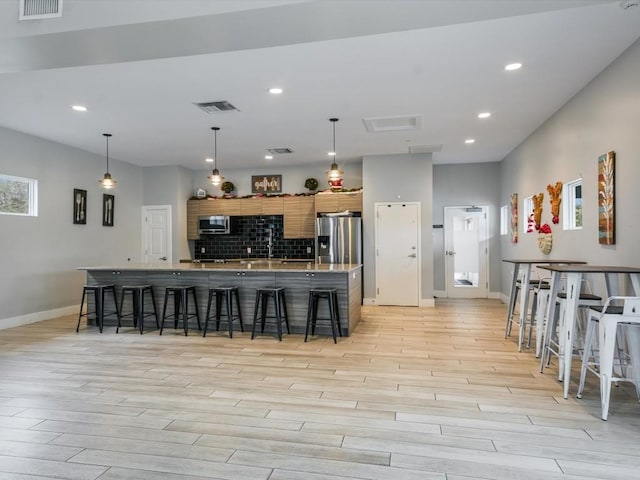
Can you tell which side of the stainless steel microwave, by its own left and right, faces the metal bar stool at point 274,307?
front

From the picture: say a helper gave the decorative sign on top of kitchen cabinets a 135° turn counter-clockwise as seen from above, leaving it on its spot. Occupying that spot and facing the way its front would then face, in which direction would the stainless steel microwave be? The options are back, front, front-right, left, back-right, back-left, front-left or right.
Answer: back-left

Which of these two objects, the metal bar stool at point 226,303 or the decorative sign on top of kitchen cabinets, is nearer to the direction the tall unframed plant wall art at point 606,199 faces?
the metal bar stool

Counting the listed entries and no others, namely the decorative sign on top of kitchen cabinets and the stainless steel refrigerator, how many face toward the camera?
2

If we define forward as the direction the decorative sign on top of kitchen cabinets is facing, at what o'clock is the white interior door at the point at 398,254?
The white interior door is roughly at 10 o'clock from the decorative sign on top of kitchen cabinets.

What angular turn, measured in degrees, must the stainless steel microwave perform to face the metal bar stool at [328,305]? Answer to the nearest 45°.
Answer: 0° — it already faces it

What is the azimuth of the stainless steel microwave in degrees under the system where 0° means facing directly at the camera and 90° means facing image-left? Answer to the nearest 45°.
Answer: approximately 0°

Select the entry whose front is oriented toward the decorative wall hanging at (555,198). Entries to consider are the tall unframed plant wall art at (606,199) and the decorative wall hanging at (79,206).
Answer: the decorative wall hanging at (79,206)

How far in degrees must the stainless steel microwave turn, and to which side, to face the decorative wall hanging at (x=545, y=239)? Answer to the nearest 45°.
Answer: approximately 45° to its left

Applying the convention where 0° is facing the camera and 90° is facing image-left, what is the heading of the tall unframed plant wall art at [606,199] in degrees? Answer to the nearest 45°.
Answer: approximately 45°

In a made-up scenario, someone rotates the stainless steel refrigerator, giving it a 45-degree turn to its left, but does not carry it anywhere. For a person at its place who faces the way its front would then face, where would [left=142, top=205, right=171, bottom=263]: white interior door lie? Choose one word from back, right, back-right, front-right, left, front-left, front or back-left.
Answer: back-right

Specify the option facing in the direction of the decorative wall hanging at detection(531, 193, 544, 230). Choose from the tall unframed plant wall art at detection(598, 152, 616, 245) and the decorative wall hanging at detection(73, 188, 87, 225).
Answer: the decorative wall hanging at detection(73, 188, 87, 225)

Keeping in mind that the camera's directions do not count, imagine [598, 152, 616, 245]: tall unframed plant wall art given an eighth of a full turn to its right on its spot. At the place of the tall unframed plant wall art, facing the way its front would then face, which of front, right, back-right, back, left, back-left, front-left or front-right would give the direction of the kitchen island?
front

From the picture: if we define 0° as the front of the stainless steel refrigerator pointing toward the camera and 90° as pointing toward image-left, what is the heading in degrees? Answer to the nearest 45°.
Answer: approximately 0°

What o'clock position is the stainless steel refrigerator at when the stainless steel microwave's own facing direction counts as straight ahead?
The stainless steel refrigerator is roughly at 10 o'clock from the stainless steel microwave.

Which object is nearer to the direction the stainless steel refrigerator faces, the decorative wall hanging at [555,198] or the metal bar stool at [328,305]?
the metal bar stool

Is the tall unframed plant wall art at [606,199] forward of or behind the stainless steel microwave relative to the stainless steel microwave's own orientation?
forward
